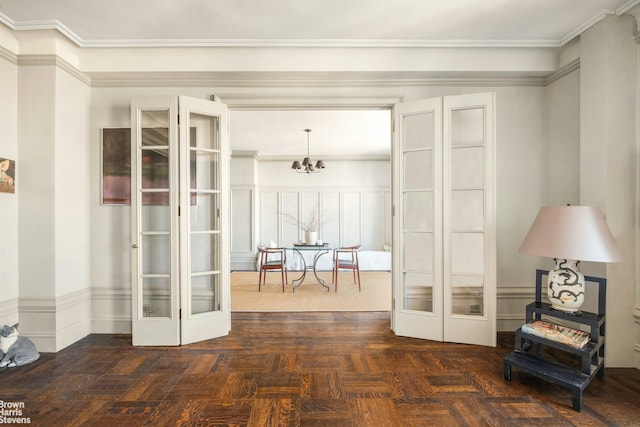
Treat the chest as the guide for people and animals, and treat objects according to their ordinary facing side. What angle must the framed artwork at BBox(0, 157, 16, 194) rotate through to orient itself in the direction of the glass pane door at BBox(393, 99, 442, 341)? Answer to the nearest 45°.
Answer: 0° — it already faces it

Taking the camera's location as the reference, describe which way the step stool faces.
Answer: facing the viewer and to the left of the viewer

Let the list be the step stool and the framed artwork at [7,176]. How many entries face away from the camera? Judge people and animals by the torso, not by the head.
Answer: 0

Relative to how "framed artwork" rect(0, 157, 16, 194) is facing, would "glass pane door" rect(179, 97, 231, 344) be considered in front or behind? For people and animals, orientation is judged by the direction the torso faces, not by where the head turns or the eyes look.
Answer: in front

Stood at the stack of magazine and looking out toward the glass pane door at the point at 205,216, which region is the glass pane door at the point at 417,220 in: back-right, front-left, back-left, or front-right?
front-right

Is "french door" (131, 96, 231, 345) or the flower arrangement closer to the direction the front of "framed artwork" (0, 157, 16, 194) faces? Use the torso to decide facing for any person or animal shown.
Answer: the french door

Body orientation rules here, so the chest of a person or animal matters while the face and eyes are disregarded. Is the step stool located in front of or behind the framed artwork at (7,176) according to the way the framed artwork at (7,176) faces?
in front

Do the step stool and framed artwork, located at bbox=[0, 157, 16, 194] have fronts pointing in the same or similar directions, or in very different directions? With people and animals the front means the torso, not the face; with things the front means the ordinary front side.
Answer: very different directions

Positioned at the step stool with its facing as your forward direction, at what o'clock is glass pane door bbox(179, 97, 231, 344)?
The glass pane door is roughly at 1 o'clock from the step stool.

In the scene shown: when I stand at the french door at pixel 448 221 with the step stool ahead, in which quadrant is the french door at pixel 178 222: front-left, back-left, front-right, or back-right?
back-right

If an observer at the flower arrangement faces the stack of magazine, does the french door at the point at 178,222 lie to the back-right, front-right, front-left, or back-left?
front-right

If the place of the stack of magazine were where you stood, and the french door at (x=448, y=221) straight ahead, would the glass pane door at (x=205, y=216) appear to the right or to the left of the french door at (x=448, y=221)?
left

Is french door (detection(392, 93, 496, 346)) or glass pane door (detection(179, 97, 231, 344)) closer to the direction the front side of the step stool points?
the glass pane door

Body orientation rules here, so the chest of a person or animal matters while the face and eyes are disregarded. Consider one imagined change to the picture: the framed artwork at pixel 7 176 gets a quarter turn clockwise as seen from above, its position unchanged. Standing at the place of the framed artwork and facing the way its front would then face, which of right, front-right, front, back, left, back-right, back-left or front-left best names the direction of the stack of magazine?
left

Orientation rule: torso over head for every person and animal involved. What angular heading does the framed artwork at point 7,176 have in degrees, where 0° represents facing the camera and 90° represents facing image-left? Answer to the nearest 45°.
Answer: approximately 315°
